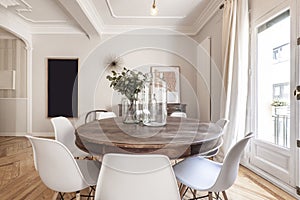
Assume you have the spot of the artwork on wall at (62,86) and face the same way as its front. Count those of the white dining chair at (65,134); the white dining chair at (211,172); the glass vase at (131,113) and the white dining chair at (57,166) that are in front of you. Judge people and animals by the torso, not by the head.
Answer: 4

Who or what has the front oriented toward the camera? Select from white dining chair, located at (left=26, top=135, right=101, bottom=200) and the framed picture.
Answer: the framed picture

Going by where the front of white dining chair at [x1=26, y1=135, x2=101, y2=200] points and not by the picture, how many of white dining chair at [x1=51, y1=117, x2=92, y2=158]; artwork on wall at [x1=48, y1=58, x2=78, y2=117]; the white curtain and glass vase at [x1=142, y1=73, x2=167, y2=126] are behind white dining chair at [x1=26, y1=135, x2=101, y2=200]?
0

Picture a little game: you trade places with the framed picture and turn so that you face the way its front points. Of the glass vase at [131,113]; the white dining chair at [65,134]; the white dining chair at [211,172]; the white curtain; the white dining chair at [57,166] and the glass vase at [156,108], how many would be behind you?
0

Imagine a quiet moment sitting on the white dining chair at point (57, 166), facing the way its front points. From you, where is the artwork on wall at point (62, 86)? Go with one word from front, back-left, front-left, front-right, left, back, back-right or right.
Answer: front-left

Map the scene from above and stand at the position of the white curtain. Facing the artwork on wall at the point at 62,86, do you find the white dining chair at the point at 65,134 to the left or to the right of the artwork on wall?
left

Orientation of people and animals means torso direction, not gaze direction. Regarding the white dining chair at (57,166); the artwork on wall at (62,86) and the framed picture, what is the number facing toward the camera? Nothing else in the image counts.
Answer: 2

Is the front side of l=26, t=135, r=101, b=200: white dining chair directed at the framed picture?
yes

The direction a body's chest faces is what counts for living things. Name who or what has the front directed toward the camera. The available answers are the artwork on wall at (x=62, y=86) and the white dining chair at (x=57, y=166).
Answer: the artwork on wall

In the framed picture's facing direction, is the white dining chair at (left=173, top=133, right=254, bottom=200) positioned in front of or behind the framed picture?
in front

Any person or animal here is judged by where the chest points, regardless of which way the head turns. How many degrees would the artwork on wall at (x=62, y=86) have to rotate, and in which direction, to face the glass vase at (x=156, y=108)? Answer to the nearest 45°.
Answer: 0° — it already faces it

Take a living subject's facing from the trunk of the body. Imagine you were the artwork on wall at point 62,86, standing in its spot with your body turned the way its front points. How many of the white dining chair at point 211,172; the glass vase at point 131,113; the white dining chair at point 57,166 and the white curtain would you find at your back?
0

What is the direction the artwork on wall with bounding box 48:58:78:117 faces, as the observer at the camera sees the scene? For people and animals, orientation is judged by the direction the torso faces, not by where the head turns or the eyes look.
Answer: facing the viewer

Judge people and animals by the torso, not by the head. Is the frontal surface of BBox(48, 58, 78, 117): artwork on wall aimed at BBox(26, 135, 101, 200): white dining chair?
yes

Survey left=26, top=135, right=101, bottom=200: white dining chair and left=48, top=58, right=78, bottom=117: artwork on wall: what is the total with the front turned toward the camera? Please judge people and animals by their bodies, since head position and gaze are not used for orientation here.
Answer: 1

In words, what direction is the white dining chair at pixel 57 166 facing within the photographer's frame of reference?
facing away from the viewer and to the right of the viewer

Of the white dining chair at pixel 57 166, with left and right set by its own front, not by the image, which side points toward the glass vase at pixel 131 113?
front

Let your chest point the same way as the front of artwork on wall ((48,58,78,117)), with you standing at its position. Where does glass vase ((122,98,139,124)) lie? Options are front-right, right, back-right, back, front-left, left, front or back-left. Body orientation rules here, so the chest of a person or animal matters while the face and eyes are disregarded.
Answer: front

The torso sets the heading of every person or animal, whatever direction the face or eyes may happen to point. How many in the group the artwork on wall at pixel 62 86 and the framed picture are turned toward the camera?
2
